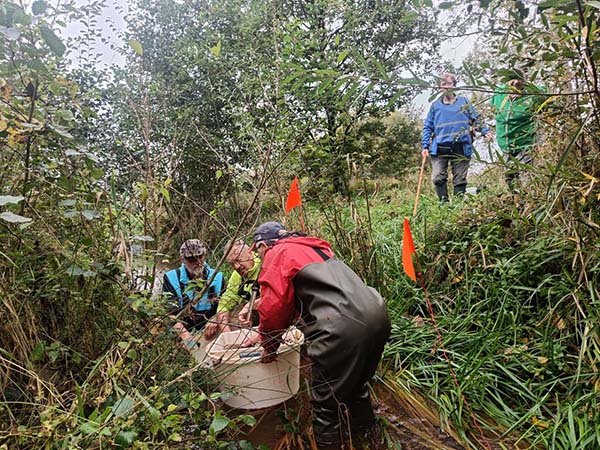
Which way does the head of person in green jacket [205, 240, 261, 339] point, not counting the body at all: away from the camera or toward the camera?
toward the camera

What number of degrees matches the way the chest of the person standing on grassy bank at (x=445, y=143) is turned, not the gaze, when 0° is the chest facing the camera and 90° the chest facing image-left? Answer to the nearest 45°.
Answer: approximately 0°

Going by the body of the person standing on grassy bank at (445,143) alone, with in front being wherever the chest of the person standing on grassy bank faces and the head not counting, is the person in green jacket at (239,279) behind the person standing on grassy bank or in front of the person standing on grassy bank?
in front

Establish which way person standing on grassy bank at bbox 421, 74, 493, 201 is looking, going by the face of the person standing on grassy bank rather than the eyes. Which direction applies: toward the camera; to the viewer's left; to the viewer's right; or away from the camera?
toward the camera

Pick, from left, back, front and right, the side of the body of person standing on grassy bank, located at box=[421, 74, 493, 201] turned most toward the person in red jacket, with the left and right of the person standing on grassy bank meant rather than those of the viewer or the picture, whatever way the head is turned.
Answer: front
